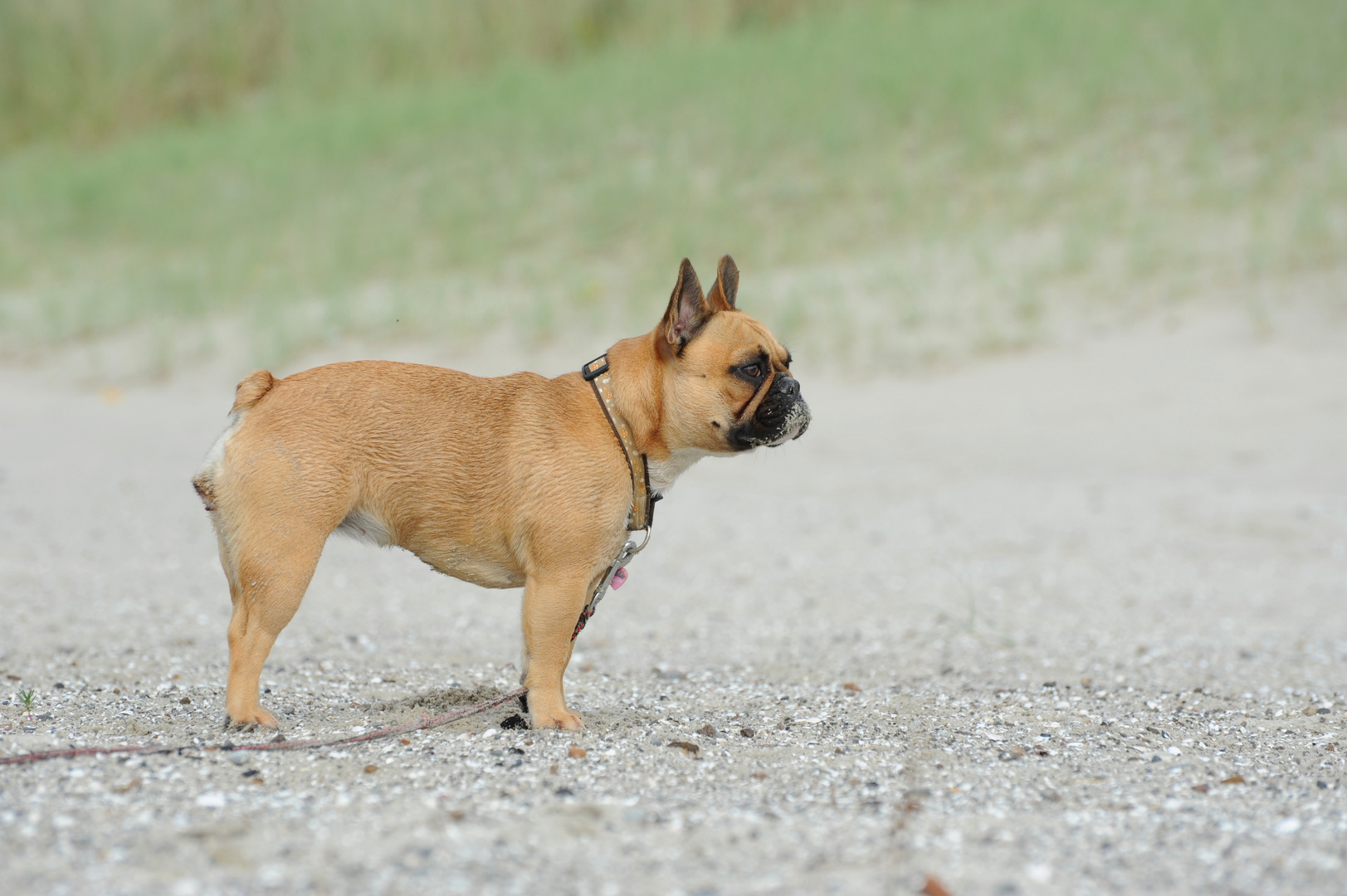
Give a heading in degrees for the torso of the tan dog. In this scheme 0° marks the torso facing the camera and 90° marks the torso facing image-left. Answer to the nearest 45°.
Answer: approximately 270°
